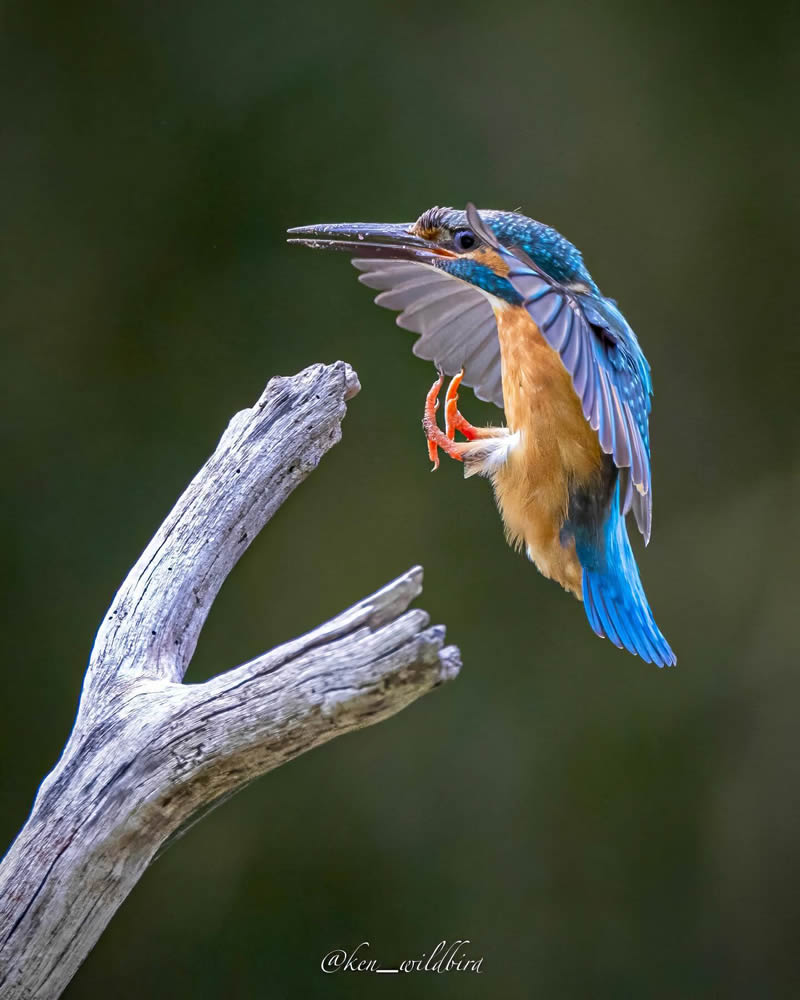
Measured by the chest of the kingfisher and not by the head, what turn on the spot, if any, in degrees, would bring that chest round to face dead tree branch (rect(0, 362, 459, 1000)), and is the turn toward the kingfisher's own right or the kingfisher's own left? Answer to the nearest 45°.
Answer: approximately 45° to the kingfisher's own left

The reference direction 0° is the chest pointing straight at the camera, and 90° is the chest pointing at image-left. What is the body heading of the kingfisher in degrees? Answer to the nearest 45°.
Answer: approximately 90°
